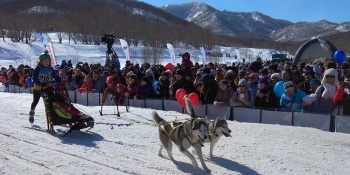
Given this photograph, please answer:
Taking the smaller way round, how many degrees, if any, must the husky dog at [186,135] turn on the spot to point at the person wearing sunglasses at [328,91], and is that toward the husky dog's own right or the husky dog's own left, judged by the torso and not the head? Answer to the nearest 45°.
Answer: approximately 90° to the husky dog's own left

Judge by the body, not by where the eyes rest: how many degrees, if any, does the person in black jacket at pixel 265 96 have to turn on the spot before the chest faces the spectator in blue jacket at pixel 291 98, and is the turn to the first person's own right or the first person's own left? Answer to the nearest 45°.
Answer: approximately 90° to the first person's own left

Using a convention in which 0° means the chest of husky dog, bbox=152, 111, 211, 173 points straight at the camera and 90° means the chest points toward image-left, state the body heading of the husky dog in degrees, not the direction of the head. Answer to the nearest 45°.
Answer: approximately 315°

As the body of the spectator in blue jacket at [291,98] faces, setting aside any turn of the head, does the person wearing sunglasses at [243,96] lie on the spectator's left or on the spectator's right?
on the spectator's right

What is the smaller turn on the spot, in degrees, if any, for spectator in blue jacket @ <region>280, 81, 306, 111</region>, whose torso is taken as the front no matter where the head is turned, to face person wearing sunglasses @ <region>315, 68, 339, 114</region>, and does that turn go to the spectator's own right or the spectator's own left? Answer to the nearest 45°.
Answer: approximately 135° to the spectator's own left

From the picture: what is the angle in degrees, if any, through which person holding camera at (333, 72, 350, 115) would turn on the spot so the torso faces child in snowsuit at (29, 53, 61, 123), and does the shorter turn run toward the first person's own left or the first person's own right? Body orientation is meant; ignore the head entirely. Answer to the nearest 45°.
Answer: approximately 45° to the first person's own right

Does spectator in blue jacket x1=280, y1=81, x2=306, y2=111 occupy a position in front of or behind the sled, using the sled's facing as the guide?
in front

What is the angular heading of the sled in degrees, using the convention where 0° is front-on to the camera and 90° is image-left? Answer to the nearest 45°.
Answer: approximately 315°

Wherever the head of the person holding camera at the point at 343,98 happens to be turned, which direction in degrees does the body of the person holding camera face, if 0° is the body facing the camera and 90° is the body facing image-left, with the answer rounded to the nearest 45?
approximately 45°

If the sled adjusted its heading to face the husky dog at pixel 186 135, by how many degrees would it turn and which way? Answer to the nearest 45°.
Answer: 0° — it already faces it

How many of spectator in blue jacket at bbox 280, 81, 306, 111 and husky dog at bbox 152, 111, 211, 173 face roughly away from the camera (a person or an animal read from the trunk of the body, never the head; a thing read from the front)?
0
